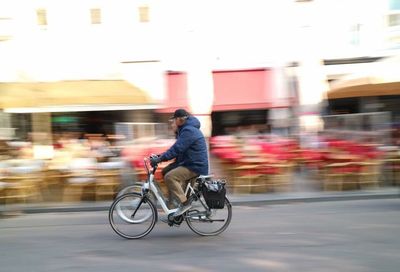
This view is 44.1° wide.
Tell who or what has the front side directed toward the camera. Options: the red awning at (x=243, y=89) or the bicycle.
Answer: the red awning

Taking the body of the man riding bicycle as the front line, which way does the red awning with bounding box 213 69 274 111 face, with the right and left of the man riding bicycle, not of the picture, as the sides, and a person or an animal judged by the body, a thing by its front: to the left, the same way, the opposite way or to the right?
to the left

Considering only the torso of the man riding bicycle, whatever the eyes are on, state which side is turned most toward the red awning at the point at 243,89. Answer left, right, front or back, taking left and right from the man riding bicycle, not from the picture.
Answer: right

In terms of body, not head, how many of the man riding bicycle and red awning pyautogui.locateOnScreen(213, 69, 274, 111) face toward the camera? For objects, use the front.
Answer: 1

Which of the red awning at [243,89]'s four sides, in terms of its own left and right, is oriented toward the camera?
front

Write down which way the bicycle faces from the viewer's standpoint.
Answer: facing to the left of the viewer

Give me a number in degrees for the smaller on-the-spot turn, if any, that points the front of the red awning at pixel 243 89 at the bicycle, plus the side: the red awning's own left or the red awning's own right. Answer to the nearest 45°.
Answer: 0° — it already faces it

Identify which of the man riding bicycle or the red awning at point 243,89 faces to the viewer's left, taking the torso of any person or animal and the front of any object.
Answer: the man riding bicycle

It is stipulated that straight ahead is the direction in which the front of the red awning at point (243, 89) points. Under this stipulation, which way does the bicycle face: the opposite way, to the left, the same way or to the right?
to the right

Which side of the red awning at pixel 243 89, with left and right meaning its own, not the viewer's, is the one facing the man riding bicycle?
front

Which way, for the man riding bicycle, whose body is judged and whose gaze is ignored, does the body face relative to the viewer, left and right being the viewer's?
facing to the left of the viewer
